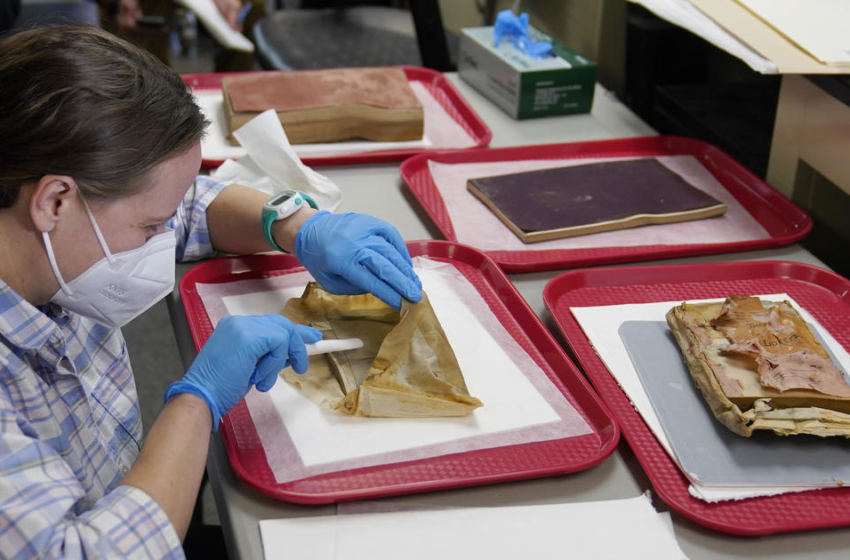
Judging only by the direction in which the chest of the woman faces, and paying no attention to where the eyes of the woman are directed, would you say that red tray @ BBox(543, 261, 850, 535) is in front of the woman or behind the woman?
in front

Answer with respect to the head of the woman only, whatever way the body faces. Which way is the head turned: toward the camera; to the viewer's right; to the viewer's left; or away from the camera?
to the viewer's right

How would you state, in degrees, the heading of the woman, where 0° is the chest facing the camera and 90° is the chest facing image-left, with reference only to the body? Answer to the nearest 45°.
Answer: approximately 270°

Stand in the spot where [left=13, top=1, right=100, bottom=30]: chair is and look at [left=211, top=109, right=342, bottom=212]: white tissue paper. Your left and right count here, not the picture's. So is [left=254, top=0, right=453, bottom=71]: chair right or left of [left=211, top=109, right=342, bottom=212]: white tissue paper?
left

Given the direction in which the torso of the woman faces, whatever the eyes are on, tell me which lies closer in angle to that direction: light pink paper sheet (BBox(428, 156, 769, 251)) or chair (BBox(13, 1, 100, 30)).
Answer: the light pink paper sheet
